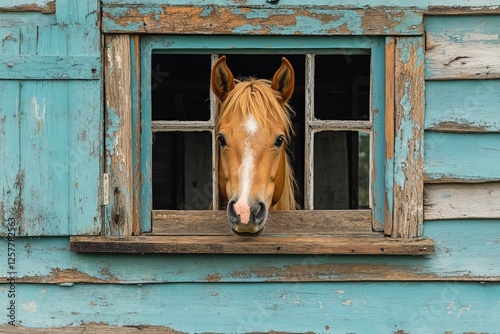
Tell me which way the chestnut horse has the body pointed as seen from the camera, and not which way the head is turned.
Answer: toward the camera
